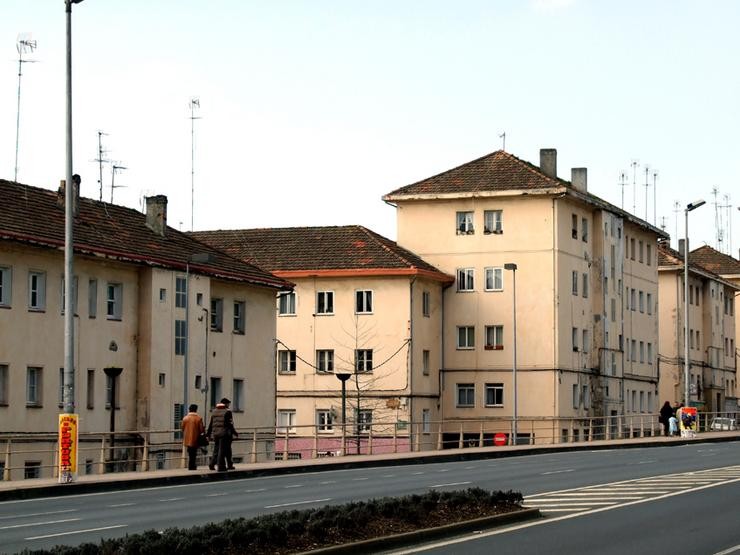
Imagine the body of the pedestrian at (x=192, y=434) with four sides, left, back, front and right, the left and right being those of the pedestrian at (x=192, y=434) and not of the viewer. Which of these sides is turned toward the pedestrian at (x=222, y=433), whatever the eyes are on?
right

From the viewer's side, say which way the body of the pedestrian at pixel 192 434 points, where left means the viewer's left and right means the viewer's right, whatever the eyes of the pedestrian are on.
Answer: facing away from the viewer and to the right of the viewer

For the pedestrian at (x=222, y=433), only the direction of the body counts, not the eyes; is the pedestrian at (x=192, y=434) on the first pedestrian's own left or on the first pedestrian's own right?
on the first pedestrian's own left

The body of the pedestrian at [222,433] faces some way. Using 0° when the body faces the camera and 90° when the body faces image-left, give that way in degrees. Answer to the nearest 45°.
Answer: approximately 225°
